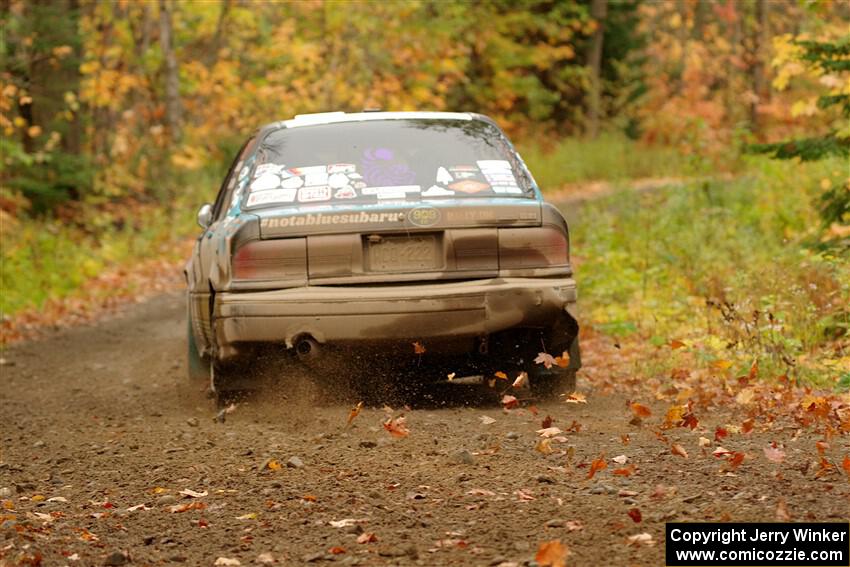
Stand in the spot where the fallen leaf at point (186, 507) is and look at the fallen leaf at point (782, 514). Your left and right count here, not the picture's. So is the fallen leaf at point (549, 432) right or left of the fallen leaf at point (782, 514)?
left

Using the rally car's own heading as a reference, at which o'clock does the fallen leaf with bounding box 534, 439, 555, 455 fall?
The fallen leaf is roughly at 5 o'clock from the rally car.

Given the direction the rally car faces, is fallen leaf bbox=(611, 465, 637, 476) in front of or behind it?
behind

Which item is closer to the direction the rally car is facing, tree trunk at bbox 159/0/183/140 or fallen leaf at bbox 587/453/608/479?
the tree trunk

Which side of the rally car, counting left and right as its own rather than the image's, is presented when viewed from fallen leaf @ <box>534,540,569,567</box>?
back

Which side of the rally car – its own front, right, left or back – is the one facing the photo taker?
back

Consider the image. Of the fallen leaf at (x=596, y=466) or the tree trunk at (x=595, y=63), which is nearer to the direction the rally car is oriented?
the tree trunk

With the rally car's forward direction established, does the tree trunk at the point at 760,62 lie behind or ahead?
ahead

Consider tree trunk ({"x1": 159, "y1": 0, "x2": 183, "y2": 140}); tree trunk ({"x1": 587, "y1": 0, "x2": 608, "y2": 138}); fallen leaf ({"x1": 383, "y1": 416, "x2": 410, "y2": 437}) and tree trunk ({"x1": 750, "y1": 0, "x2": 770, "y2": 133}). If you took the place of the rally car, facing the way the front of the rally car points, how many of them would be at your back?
1

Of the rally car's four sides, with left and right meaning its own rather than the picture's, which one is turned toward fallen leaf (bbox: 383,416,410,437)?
back

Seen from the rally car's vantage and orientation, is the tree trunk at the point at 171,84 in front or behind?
in front

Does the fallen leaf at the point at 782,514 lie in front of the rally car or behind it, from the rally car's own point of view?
behind

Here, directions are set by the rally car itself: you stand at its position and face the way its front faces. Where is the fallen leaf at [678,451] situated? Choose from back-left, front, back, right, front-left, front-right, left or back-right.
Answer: back-right

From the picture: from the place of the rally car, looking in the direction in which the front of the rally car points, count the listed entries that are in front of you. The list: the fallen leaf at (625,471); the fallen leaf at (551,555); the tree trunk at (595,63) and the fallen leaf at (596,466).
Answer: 1

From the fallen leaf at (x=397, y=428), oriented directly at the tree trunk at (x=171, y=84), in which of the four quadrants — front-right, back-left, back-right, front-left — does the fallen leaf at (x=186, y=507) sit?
back-left

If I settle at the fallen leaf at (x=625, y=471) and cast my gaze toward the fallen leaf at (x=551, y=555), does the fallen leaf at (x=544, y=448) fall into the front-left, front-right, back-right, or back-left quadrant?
back-right
